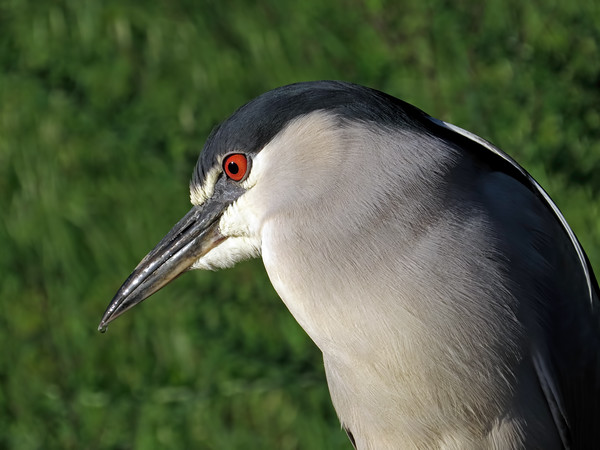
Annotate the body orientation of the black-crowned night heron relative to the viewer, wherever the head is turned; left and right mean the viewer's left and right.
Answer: facing to the left of the viewer
